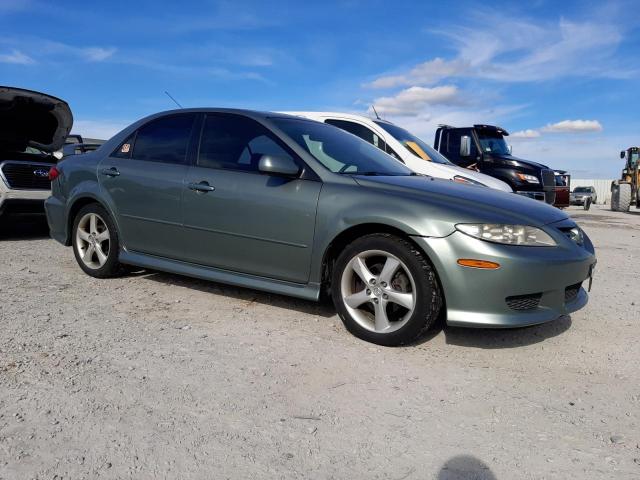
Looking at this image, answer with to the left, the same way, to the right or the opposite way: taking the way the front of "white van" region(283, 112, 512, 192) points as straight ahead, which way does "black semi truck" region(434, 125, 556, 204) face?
the same way

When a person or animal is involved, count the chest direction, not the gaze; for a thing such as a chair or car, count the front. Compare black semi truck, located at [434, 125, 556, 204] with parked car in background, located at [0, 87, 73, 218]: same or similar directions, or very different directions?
same or similar directions

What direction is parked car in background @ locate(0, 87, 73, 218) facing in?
toward the camera

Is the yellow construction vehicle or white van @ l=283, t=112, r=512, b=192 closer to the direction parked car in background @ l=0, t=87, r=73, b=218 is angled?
the white van

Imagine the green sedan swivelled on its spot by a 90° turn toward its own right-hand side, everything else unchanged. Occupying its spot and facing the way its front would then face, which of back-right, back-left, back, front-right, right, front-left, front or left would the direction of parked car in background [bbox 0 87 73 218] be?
right

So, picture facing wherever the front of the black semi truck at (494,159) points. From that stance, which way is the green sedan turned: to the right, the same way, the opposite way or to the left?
the same way

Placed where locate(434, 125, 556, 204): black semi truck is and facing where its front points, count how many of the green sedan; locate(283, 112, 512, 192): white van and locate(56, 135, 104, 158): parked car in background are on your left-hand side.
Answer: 0

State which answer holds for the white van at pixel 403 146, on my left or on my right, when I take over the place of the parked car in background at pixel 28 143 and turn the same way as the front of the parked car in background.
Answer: on my left

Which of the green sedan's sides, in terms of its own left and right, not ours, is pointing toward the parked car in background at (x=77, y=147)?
back

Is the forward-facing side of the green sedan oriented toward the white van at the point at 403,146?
no

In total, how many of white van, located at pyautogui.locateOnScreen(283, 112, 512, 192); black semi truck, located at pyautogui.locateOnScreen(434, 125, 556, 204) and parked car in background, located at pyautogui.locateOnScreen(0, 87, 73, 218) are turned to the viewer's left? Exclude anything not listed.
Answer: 0

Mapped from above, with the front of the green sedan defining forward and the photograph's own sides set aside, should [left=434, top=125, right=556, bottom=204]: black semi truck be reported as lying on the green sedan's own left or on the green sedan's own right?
on the green sedan's own left

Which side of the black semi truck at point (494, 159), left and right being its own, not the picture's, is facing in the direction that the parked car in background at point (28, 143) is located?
right

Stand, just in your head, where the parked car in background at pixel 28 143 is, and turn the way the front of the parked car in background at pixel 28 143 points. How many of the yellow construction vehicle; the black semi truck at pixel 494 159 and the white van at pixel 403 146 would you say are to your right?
0

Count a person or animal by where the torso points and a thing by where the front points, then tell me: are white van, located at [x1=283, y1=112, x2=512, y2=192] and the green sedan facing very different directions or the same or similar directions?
same or similar directions

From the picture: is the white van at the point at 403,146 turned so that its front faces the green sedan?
no
